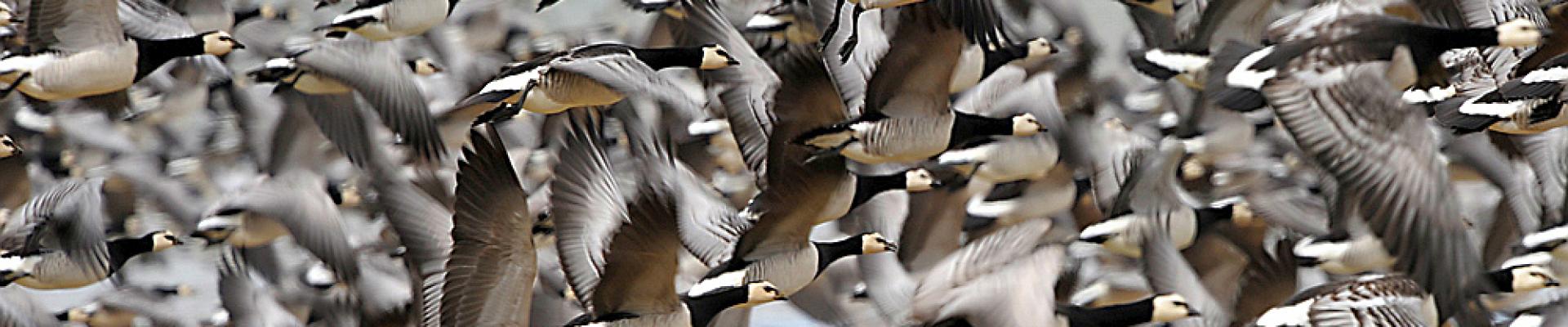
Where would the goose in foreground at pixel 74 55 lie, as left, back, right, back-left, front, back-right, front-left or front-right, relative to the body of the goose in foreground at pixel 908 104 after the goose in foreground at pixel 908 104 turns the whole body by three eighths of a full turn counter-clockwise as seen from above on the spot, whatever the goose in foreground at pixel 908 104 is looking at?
front-left

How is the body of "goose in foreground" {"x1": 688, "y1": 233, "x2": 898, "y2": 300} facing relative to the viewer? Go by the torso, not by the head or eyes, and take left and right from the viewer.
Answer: facing to the right of the viewer

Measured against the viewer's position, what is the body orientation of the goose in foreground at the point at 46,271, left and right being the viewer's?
facing to the right of the viewer

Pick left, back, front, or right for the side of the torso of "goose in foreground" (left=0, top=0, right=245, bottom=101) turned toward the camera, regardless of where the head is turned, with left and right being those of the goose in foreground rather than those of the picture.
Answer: right

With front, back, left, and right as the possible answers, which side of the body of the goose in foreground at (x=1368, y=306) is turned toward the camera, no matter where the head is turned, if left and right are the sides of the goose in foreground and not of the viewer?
right

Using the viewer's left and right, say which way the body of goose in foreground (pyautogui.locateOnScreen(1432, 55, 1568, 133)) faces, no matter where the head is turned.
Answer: facing to the right of the viewer

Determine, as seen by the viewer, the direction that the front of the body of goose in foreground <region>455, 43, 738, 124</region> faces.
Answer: to the viewer's right

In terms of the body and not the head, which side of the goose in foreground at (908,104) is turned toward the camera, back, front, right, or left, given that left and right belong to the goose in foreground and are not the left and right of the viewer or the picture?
right

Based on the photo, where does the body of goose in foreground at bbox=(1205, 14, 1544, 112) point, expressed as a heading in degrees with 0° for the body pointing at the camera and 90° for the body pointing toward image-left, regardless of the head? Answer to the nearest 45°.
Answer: approximately 270°

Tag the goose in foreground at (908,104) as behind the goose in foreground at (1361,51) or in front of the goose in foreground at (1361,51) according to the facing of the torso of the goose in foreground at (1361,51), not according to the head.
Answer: behind

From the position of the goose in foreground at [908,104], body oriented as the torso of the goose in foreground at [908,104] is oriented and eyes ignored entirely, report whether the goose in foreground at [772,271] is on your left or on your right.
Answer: on your right
